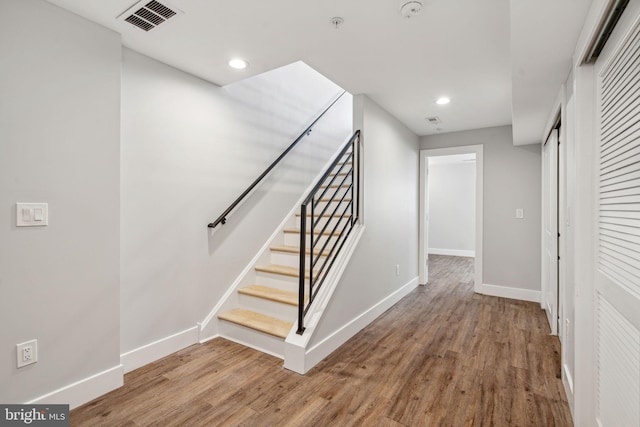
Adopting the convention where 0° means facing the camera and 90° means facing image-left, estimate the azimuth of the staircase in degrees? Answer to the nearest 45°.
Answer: approximately 45°

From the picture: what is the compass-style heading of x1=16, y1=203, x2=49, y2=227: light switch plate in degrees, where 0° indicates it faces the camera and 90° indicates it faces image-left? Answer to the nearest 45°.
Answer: approximately 0°

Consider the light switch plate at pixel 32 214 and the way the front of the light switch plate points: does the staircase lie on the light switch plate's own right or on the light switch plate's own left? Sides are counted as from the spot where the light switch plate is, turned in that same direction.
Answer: on the light switch plate's own left

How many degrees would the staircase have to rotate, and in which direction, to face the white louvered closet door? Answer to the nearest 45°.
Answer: approximately 90° to its left

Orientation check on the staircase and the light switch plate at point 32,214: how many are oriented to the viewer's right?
0
